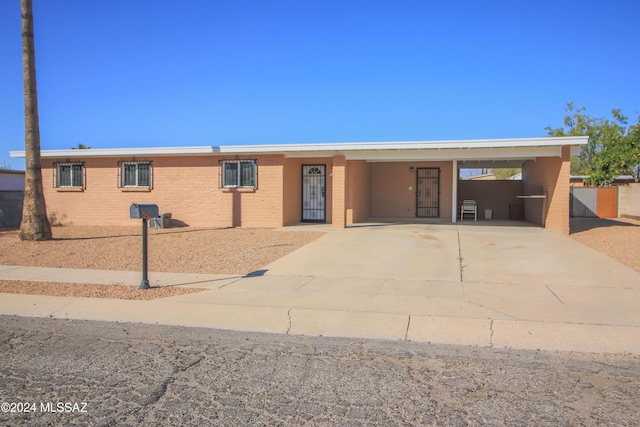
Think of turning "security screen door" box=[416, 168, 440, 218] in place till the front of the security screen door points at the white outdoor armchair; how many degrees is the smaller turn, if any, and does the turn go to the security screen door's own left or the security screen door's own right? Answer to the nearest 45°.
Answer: approximately 135° to the security screen door's own left

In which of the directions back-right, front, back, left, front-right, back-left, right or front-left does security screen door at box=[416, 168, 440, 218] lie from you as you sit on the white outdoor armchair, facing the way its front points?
front-right

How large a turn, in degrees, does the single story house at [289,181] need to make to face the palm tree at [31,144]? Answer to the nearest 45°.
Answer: approximately 45° to its right

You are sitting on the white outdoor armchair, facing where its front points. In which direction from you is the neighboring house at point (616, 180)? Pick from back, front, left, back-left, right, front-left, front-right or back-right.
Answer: back-left

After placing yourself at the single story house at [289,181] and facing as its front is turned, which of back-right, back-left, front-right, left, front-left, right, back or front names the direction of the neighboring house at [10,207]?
right

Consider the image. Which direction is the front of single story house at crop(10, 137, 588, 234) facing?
toward the camera

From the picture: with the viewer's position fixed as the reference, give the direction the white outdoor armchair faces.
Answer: facing the viewer

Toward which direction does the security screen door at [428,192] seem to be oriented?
toward the camera

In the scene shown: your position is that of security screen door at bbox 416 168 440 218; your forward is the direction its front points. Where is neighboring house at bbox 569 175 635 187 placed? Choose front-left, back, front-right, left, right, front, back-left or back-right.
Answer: back-left

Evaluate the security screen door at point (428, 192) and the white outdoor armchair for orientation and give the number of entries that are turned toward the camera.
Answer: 2

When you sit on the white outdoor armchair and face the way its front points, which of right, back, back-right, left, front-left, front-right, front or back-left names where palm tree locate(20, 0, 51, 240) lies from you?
front-right

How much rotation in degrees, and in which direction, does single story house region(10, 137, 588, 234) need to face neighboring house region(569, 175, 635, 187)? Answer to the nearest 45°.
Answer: approximately 135° to its left

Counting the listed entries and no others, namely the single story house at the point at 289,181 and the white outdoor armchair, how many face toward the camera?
2
